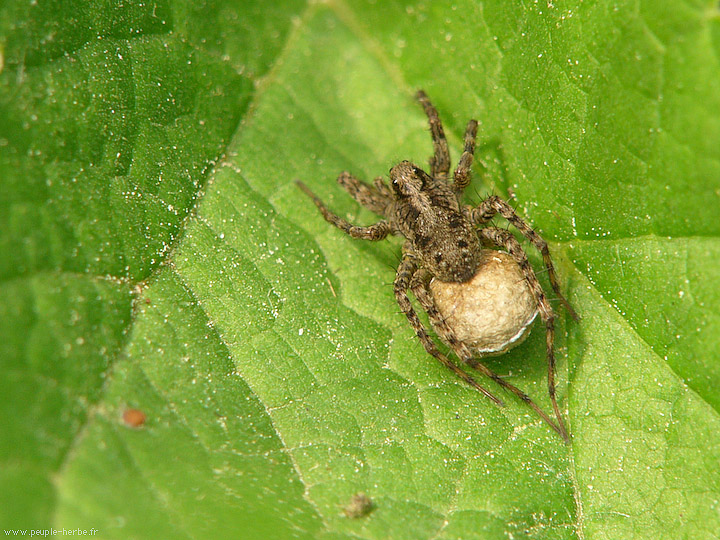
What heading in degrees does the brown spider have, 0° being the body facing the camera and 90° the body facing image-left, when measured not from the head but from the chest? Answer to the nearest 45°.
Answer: approximately 135°

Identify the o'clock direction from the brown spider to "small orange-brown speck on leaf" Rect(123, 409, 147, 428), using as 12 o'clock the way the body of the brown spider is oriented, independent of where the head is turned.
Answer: The small orange-brown speck on leaf is roughly at 8 o'clock from the brown spider.
